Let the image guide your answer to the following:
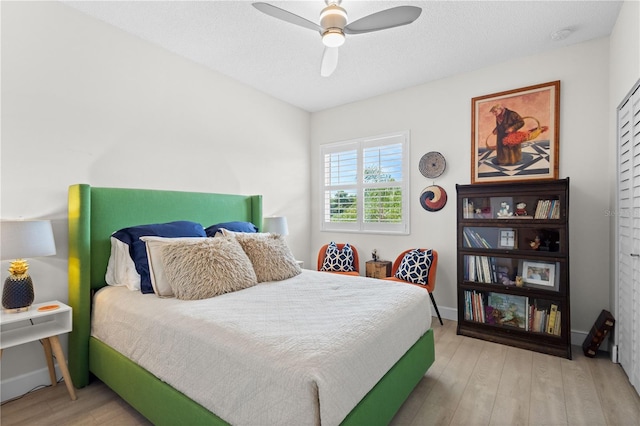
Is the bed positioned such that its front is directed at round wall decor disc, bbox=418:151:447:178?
no

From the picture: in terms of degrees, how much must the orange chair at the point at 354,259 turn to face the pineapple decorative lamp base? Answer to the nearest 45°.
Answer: approximately 45° to its right

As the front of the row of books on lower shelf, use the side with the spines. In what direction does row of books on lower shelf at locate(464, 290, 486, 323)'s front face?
toward the camera

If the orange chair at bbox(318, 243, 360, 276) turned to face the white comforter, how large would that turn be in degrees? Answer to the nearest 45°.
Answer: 0° — it already faces it

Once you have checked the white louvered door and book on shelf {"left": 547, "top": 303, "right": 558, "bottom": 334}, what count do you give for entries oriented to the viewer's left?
1

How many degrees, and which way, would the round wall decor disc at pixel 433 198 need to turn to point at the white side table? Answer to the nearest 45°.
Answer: approximately 45° to its right

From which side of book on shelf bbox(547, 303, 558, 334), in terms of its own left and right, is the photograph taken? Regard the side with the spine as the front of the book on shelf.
front

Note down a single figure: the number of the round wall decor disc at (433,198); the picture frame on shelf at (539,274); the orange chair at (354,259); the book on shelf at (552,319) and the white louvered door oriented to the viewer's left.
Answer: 1

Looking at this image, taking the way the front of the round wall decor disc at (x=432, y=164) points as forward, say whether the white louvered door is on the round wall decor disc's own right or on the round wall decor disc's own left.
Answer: on the round wall decor disc's own left

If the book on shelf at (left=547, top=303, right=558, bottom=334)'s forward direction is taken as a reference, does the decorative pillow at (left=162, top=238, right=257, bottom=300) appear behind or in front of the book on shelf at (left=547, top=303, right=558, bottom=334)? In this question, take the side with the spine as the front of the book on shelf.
in front

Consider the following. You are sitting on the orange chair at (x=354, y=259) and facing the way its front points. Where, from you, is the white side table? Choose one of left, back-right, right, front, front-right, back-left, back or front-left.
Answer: front-right

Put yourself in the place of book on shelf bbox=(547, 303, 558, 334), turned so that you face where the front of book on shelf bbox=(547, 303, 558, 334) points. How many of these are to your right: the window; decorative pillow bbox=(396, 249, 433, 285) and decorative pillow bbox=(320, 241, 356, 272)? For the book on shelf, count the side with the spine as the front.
3

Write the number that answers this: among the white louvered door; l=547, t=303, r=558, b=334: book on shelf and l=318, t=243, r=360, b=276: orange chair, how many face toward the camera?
2

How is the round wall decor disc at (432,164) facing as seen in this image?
toward the camera

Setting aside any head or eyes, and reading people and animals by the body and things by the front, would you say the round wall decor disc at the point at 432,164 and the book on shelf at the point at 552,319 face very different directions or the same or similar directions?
same or similar directions

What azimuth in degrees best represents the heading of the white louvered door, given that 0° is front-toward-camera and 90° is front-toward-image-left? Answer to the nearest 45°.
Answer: approximately 90°
